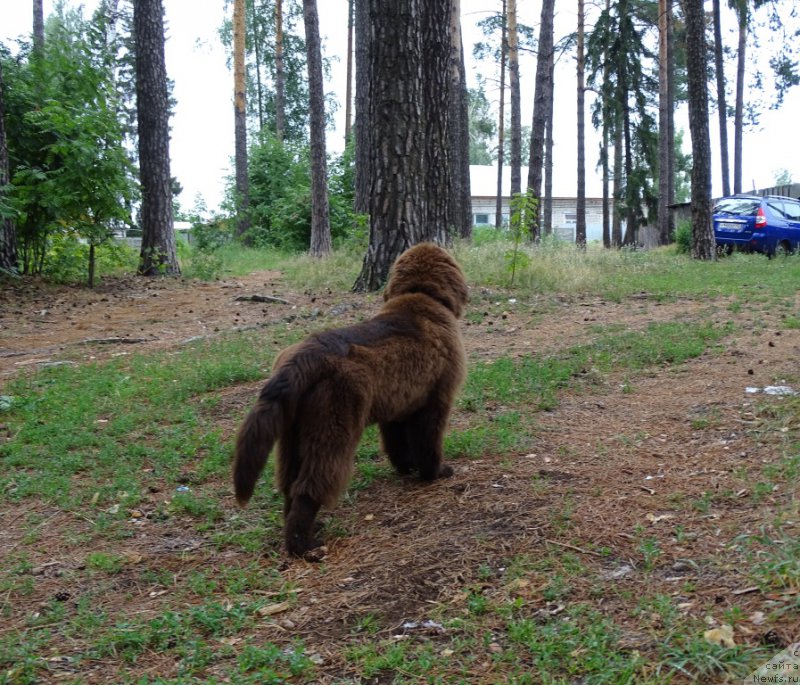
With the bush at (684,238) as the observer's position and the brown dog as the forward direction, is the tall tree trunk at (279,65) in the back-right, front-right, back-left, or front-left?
back-right

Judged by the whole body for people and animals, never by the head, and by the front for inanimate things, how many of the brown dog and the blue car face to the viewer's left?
0

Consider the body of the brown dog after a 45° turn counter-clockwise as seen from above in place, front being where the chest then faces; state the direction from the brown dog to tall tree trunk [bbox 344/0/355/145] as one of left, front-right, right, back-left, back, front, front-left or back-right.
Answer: front

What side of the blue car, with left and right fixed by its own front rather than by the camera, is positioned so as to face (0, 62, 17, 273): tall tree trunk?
back

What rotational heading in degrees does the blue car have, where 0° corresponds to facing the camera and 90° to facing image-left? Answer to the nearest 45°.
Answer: approximately 225°

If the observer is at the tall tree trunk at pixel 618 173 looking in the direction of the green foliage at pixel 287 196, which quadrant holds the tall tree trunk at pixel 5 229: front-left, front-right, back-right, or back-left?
front-left

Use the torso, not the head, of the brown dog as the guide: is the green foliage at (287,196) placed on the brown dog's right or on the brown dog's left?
on the brown dog's left

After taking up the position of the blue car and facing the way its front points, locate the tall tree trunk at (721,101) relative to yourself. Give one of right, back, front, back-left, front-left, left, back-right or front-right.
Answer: front-left

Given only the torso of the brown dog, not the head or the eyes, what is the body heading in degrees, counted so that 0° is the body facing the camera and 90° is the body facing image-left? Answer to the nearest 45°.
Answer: approximately 225°

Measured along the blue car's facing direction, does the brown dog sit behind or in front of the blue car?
behind

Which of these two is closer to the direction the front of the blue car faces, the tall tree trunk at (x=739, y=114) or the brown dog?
the tall tree trunk

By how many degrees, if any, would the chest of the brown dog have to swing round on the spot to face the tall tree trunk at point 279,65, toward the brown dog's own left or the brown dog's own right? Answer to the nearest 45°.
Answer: approximately 45° to the brown dog's own left

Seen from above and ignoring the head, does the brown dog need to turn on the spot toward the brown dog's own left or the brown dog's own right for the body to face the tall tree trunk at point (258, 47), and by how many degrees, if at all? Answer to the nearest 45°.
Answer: approximately 45° to the brown dog's own left
